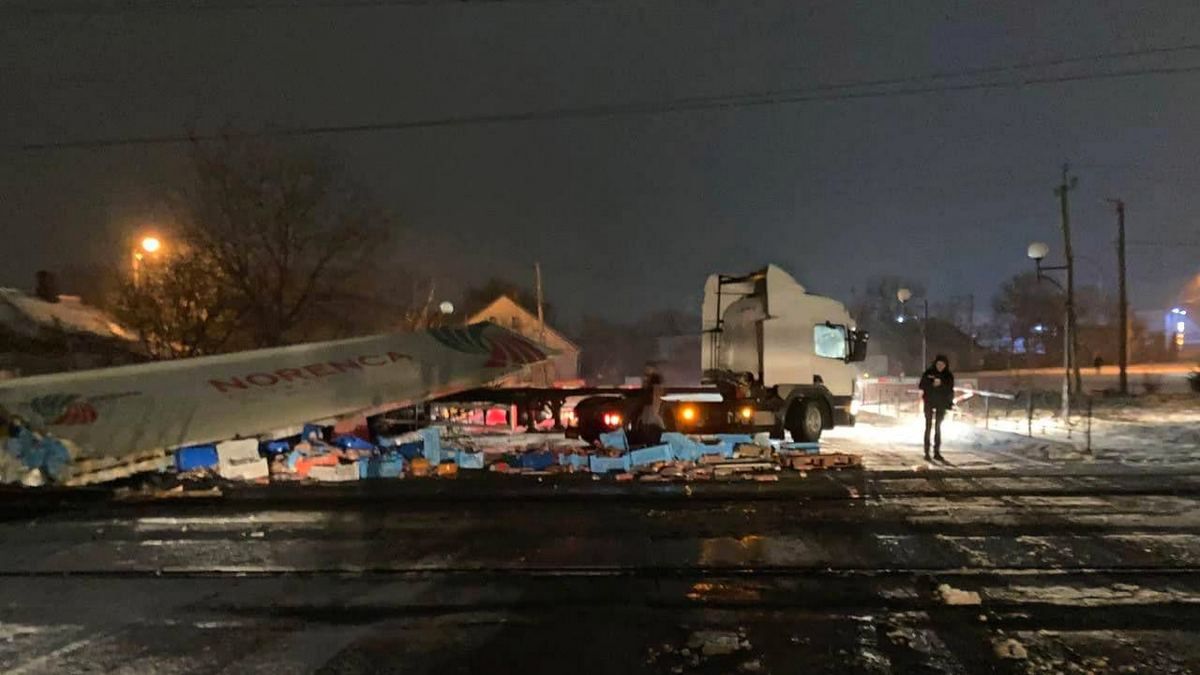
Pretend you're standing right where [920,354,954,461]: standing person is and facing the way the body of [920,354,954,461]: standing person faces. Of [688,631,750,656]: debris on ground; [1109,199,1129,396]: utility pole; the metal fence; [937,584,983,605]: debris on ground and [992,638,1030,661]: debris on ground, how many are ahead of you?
3

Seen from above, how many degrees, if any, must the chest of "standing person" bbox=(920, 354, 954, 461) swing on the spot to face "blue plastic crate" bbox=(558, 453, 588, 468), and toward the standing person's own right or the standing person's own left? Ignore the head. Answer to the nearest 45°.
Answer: approximately 45° to the standing person's own right

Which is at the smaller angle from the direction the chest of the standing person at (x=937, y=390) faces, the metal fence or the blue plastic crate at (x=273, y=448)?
the blue plastic crate

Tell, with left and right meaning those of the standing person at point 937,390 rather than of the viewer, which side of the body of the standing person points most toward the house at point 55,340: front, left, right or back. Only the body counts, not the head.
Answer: right

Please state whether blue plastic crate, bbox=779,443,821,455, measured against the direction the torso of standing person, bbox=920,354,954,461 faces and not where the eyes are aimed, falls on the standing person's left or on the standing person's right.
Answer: on the standing person's right

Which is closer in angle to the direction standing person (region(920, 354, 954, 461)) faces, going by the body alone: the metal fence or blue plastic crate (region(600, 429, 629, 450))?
the blue plastic crate

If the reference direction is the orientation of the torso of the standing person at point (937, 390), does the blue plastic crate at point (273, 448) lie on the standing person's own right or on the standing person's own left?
on the standing person's own right

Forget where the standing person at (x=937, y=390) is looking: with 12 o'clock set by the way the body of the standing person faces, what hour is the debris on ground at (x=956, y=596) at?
The debris on ground is roughly at 12 o'clock from the standing person.

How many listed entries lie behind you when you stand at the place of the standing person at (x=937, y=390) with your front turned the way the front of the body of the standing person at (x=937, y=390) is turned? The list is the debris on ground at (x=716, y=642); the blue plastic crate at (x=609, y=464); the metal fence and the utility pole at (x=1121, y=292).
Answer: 2

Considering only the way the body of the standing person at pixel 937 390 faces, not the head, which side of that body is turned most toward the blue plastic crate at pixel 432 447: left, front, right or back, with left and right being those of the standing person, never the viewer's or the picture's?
right

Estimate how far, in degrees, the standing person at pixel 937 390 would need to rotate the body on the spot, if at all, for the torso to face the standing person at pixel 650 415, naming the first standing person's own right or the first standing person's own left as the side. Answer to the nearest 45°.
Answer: approximately 90° to the first standing person's own right

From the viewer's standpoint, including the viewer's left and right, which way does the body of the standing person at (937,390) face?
facing the viewer

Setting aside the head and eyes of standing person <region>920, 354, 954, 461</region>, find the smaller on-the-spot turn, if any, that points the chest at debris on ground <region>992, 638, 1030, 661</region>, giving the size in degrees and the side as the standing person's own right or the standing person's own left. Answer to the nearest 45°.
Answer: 0° — they already face it
